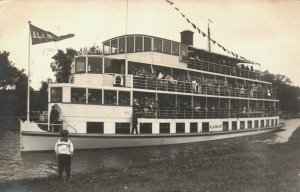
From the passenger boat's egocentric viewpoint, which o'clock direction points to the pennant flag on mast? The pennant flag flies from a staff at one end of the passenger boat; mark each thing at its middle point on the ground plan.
The pennant flag on mast is roughly at 12 o'clock from the passenger boat.

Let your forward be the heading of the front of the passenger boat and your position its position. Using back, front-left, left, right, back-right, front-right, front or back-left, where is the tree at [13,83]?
right

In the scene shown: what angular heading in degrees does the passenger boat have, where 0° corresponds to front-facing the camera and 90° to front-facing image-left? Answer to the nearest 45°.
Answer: approximately 45°

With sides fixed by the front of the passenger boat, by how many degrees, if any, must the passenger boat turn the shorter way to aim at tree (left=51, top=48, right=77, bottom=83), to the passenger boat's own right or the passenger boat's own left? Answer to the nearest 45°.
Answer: approximately 90° to the passenger boat's own right
